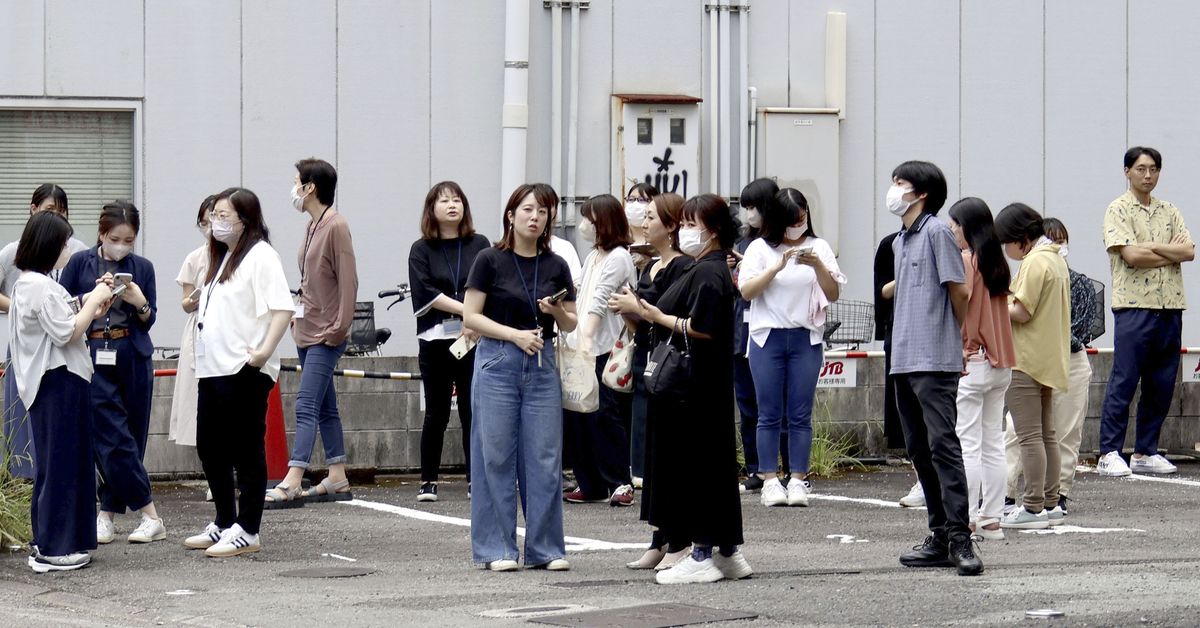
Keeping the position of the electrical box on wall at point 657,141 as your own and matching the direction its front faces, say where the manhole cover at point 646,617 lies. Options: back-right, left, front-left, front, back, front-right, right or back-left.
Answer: front

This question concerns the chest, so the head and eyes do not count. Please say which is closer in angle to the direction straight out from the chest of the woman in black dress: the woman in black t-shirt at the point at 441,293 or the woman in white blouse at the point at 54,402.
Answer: the woman in white blouse

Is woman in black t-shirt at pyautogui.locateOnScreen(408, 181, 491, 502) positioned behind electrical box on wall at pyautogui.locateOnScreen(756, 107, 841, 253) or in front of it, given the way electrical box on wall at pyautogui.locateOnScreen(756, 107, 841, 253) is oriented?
in front

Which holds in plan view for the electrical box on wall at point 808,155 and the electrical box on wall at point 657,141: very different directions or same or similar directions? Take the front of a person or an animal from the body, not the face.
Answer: same or similar directions

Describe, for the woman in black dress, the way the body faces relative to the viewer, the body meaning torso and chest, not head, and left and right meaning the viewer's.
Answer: facing to the left of the viewer

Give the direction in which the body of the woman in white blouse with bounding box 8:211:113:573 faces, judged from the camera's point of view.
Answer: to the viewer's right

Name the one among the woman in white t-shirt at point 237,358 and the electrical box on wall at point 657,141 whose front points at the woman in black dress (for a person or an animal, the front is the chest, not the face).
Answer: the electrical box on wall

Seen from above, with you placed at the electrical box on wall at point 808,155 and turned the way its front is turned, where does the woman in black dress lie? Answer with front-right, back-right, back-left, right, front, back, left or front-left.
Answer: front

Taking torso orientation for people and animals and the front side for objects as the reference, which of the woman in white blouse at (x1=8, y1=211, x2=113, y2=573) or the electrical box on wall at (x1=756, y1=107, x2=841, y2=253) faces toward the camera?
the electrical box on wall

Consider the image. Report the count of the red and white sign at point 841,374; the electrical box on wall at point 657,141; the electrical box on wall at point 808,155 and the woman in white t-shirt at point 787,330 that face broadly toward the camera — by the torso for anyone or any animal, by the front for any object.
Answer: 4

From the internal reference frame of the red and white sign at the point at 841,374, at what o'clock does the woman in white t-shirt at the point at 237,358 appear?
The woman in white t-shirt is roughly at 1 o'clock from the red and white sign.

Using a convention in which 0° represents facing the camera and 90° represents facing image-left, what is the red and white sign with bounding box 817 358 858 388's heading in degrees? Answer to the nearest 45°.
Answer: approximately 0°

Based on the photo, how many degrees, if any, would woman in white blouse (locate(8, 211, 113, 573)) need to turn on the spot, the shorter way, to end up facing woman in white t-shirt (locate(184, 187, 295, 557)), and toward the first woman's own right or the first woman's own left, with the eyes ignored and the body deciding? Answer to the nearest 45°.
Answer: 0° — they already face them

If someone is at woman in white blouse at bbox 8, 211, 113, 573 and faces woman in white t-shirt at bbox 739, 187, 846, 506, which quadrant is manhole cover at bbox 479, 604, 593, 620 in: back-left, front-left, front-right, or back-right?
front-right
